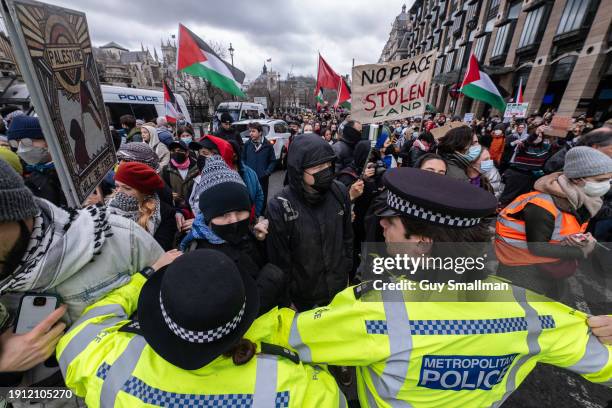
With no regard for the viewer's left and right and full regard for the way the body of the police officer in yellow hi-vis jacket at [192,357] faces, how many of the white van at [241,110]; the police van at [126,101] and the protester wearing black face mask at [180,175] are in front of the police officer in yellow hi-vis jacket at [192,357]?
3

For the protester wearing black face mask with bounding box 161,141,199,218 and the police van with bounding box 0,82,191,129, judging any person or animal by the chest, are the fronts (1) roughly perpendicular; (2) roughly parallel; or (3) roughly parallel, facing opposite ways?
roughly perpendicular

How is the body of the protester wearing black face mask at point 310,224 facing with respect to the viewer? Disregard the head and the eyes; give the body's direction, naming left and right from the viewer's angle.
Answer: facing the viewer and to the right of the viewer

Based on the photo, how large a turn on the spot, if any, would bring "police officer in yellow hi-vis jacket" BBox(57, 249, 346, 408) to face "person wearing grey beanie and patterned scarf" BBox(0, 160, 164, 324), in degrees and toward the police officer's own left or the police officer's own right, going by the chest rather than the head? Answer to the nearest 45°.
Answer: approximately 45° to the police officer's own left

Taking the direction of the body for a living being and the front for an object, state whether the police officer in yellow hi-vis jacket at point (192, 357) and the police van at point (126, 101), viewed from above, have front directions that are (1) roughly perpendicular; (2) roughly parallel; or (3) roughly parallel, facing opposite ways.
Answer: roughly perpendicular

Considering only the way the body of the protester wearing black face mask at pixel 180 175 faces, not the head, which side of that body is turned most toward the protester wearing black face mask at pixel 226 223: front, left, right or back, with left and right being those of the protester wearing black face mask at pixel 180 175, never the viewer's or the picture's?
front

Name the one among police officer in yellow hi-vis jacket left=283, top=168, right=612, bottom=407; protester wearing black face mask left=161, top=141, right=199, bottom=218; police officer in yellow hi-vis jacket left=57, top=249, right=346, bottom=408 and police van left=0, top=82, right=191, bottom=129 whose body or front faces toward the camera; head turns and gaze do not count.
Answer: the protester wearing black face mask

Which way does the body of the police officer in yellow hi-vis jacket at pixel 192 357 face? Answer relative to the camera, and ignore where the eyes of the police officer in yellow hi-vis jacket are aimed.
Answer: away from the camera

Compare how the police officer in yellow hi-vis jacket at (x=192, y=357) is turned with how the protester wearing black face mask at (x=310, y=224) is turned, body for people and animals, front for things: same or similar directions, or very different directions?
very different directions

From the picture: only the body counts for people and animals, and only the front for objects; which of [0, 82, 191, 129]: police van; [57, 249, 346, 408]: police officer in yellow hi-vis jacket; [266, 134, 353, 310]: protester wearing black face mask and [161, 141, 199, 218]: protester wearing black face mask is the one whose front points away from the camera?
the police officer in yellow hi-vis jacket

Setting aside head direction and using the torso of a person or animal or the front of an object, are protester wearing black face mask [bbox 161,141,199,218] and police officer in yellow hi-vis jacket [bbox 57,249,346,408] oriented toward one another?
yes

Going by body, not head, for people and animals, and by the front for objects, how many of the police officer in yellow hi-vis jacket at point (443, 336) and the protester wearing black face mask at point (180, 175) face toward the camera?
1

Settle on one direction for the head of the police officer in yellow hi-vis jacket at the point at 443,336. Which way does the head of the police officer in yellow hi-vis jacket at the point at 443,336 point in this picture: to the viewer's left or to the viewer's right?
to the viewer's left

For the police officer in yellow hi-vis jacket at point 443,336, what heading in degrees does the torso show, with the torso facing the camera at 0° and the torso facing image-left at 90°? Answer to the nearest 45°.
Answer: approximately 180°
